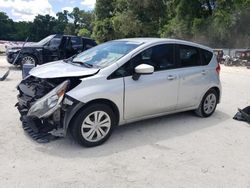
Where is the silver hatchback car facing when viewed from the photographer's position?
facing the viewer and to the left of the viewer

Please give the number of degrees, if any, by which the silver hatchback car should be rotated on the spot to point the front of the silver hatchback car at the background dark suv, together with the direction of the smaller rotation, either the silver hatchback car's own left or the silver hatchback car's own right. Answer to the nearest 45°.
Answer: approximately 135° to the silver hatchback car's own right
